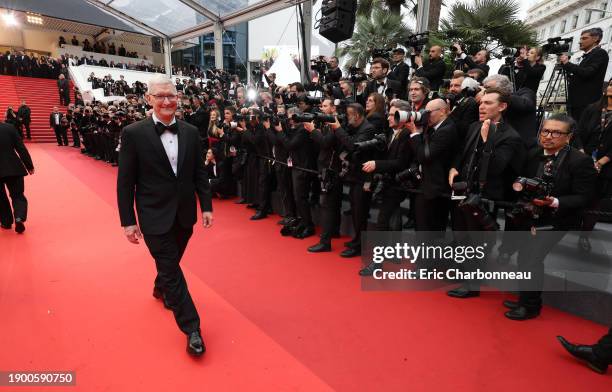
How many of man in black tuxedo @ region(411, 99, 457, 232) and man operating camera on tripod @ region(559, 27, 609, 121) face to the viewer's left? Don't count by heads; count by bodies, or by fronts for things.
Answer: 2

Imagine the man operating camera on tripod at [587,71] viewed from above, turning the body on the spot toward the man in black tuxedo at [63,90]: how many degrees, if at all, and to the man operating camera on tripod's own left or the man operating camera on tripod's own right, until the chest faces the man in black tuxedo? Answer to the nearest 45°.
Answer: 0° — they already face them

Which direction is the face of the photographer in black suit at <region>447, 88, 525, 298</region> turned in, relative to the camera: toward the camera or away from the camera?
toward the camera

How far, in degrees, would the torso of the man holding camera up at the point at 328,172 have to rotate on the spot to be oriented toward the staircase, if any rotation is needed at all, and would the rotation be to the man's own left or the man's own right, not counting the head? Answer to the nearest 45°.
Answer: approximately 45° to the man's own right

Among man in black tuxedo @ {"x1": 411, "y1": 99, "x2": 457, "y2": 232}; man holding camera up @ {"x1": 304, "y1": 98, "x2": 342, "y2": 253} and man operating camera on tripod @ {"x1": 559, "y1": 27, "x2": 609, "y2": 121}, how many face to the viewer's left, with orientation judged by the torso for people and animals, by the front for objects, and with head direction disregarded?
3

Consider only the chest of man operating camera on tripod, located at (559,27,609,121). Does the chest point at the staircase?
yes

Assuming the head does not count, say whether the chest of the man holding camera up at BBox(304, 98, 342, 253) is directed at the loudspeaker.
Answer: no

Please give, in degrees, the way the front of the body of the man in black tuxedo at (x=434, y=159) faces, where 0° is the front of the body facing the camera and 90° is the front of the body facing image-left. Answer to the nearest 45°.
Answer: approximately 90°

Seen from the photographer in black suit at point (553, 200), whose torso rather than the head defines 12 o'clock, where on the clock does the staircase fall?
The staircase is roughly at 2 o'clock from the photographer in black suit.

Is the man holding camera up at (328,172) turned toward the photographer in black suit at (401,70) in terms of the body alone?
no

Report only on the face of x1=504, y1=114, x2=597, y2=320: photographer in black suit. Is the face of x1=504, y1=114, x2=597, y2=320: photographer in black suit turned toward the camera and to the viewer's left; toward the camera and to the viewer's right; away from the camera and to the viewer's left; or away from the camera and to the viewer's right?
toward the camera and to the viewer's left

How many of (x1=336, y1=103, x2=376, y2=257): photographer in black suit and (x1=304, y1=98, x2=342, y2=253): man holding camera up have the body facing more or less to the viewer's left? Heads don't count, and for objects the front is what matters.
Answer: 2

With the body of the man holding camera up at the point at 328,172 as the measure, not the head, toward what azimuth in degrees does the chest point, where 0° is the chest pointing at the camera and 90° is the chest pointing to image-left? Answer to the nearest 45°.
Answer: approximately 90°

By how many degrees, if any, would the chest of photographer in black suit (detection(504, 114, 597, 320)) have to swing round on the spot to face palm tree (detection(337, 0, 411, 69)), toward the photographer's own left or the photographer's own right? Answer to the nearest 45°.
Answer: approximately 90° to the photographer's own right

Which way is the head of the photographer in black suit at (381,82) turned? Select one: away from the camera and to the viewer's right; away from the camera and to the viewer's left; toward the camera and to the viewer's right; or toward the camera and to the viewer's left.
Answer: toward the camera and to the viewer's left

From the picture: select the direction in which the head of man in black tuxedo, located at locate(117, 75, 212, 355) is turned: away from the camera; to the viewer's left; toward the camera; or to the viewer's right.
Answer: toward the camera

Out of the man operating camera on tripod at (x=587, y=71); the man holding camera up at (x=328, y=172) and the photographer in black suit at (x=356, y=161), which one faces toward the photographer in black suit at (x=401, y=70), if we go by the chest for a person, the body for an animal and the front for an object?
the man operating camera on tripod at (x=587, y=71)

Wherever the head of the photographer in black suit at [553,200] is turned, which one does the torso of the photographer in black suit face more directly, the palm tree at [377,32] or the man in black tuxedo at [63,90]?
the man in black tuxedo

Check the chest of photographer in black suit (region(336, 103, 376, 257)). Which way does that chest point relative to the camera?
to the viewer's left

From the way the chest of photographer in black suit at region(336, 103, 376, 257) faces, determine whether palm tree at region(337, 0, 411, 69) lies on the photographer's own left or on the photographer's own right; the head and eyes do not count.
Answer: on the photographer's own right

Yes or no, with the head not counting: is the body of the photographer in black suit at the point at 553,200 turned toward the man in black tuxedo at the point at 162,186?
yes

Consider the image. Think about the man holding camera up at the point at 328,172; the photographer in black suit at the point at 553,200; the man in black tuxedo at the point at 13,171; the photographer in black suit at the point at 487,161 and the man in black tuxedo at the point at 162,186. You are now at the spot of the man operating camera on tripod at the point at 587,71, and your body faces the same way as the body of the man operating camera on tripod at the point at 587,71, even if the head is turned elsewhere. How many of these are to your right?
0
